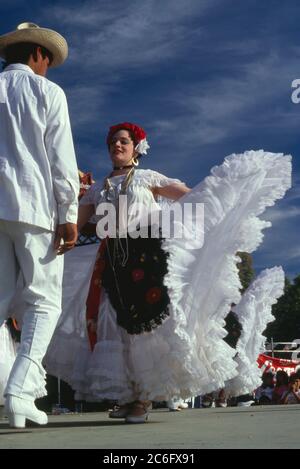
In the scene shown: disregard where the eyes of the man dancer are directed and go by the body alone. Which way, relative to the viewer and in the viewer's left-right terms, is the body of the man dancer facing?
facing away from the viewer and to the right of the viewer

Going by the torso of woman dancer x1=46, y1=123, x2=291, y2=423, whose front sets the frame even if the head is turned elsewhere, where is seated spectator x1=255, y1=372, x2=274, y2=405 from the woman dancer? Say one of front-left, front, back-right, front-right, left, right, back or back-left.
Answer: back

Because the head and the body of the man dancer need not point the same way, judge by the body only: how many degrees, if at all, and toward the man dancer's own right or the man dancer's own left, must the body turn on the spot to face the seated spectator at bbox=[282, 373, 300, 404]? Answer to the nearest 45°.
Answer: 0° — they already face them

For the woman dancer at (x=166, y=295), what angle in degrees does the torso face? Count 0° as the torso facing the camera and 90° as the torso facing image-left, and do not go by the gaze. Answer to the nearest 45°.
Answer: approximately 0°

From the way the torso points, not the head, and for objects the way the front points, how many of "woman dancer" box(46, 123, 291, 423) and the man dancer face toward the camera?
1

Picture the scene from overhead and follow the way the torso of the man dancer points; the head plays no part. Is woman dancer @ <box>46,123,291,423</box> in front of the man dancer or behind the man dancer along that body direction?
in front

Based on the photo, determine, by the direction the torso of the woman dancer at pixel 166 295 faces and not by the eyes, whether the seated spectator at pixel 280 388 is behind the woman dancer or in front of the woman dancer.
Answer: behind

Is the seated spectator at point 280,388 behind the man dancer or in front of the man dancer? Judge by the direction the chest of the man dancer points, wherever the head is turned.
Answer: in front

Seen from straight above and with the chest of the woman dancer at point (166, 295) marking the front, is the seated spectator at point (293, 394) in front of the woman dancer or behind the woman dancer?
behind

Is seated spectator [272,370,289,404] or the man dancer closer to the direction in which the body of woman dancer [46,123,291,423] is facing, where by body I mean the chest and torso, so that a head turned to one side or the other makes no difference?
the man dancer

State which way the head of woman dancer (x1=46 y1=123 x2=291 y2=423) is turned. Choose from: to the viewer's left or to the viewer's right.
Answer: to the viewer's left
